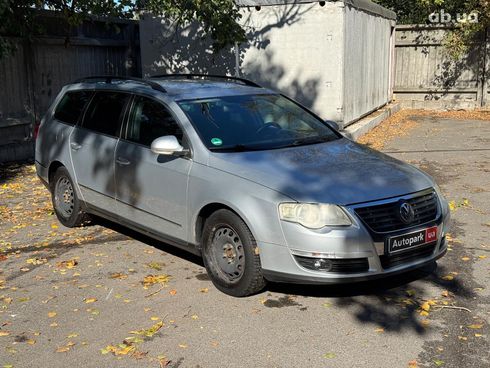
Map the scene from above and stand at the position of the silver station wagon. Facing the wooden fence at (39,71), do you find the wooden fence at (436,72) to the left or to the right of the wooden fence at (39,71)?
right

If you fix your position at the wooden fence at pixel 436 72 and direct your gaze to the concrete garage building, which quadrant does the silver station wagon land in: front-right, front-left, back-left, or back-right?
front-left

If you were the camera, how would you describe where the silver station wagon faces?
facing the viewer and to the right of the viewer

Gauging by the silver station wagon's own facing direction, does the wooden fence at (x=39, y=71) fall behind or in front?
behind

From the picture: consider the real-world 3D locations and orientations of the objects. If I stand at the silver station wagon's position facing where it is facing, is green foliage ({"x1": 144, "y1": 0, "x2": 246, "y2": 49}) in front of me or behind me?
behind

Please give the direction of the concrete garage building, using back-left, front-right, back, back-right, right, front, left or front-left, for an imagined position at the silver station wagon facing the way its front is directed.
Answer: back-left

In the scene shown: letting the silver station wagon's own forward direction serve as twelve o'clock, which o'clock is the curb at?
The curb is roughly at 8 o'clock from the silver station wagon.
